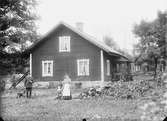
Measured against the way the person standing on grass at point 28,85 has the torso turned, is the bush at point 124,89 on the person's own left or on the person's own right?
on the person's own left

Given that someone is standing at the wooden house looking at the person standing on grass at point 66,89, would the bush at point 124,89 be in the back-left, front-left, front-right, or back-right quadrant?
front-left

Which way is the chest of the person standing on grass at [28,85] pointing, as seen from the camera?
toward the camera

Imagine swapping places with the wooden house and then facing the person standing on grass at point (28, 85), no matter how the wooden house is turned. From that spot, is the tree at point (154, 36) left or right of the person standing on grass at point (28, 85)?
left

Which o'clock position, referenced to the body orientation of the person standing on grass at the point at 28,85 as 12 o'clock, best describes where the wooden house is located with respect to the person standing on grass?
The wooden house is roughly at 7 o'clock from the person standing on grass.
